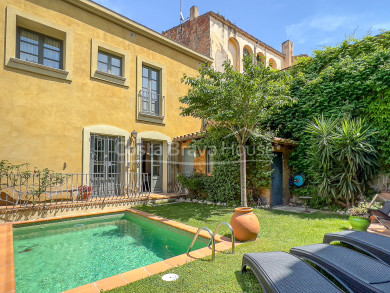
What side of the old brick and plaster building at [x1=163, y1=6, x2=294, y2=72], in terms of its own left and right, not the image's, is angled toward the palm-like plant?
front

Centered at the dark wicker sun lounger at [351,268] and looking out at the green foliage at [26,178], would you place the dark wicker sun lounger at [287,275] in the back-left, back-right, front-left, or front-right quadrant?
front-left

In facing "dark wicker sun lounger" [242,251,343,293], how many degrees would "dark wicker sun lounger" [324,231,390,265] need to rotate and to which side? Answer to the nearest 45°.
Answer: approximately 90° to its left

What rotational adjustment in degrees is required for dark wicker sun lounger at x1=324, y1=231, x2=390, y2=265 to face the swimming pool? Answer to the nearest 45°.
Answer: approximately 45° to its left

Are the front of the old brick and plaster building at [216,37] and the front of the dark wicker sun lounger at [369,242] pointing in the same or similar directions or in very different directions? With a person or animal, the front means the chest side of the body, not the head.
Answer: very different directions

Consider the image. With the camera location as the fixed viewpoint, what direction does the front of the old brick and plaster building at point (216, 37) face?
facing the viewer and to the right of the viewer

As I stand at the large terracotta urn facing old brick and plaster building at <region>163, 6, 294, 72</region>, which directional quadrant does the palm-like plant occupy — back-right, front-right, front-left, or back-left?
front-right

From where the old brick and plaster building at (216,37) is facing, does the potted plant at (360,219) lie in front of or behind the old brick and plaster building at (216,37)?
in front

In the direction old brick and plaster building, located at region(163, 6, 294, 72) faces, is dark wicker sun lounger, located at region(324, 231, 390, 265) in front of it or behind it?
in front

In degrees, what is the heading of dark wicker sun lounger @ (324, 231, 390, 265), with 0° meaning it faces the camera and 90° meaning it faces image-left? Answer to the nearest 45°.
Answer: approximately 135°

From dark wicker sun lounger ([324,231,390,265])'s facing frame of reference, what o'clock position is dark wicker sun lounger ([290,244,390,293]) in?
dark wicker sun lounger ([290,244,390,293]) is roughly at 8 o'clock from dark wicker sun lounger ([324,231,390,265]).

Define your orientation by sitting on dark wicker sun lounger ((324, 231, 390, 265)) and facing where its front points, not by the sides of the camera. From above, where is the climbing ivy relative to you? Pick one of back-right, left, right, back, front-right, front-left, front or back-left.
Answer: front-right

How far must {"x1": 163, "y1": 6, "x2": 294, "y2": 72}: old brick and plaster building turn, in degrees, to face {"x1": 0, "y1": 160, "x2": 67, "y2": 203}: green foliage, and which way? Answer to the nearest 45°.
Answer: approximately 90° to its right
